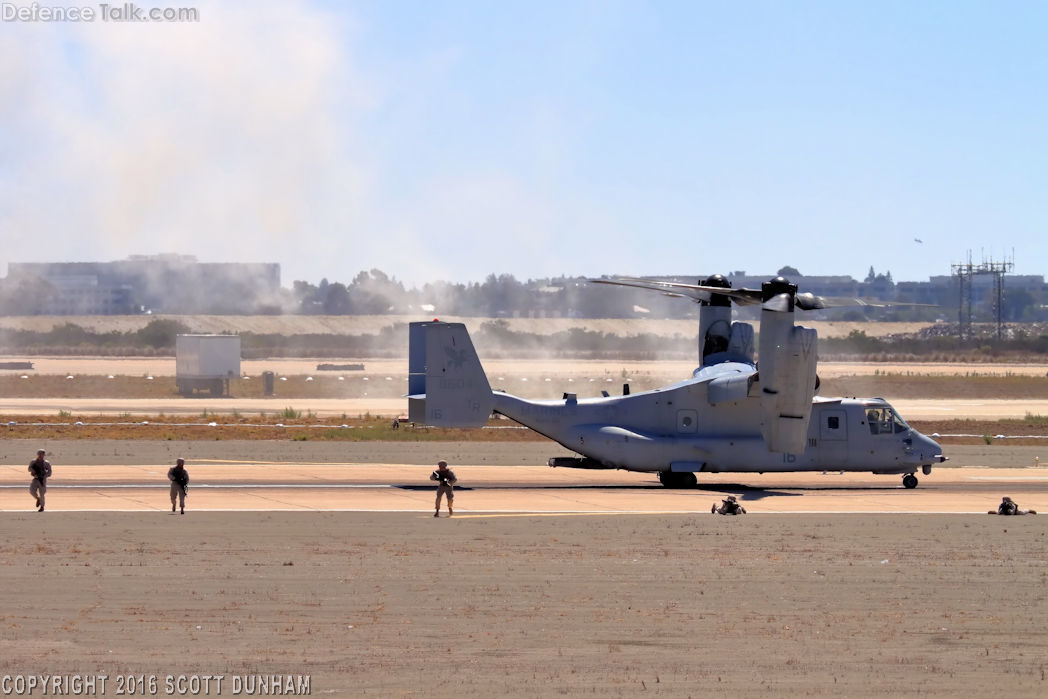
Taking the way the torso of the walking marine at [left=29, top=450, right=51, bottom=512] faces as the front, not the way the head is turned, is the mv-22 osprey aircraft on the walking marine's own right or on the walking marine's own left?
on the walking marine's own left

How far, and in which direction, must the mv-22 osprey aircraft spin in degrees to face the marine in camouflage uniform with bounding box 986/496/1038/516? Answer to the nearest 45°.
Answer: approximately 45° to its right

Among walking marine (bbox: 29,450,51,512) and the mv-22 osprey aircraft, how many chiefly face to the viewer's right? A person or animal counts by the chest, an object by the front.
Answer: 1

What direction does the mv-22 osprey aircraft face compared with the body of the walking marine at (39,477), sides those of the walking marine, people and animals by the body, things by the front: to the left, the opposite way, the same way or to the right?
to the left

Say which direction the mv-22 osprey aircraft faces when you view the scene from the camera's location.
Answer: facing to the right of the viewer

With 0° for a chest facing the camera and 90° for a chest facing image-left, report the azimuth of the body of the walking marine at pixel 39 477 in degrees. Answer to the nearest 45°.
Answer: approximately 0°

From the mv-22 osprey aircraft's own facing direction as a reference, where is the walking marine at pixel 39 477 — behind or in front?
behind
